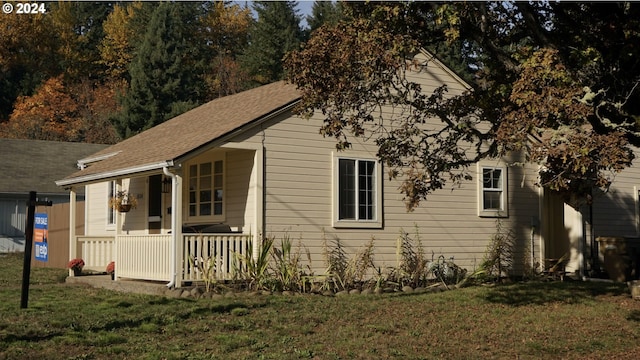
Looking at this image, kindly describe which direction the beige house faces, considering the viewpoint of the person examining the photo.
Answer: facing the viewer and to the left of the viewer

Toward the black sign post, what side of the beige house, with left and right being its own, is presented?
front

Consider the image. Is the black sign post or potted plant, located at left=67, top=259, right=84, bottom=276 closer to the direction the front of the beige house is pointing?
the black sign post
